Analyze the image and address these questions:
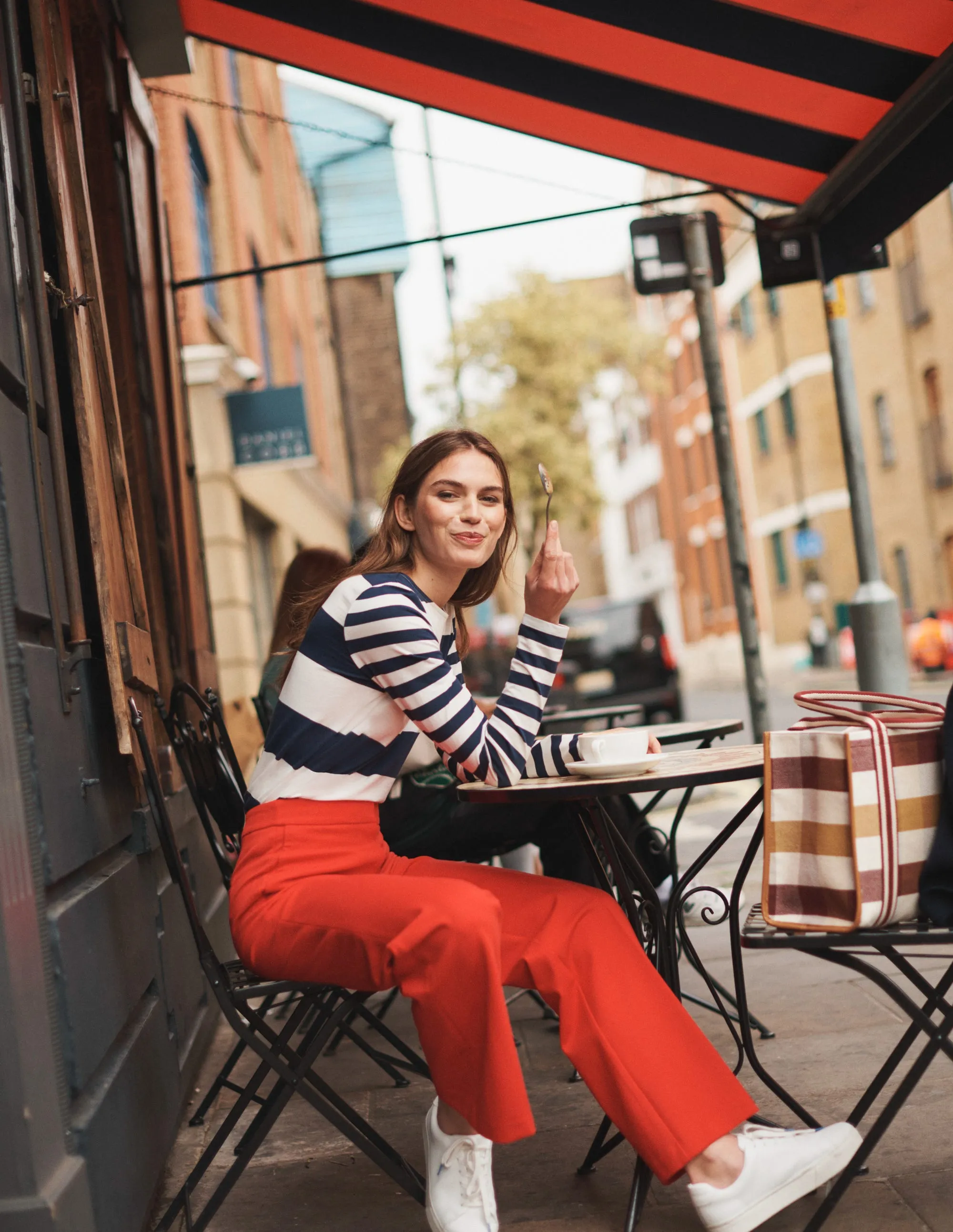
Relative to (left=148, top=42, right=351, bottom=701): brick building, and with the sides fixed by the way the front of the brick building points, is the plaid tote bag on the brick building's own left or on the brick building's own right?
on the brick building's own right

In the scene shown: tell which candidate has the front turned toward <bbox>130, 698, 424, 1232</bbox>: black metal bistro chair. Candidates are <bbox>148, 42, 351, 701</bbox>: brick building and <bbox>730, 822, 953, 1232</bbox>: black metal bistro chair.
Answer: <bbox>730, 822, 953, 1232</bbox>: black metal bistro chair

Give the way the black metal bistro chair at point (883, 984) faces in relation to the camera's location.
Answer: facing to the left of the viewer

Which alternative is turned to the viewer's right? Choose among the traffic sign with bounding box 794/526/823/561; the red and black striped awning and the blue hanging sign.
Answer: the red and black striped awning

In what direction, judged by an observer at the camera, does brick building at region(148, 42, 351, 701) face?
facing to the right of the viewer

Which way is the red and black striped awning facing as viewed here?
to the viewer's right

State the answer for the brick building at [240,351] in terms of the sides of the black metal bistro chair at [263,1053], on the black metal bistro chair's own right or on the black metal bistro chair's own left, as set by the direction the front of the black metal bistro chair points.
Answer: on the black metal bistro chair's own left

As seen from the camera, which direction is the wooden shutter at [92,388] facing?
to the viewer's right

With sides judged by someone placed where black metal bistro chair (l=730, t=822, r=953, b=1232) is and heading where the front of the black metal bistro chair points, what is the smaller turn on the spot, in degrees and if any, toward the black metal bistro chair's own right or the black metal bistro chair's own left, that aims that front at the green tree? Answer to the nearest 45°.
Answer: approximately 90° to the black metal bistro chair's own right

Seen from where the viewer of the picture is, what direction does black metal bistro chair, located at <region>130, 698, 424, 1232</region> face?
facing to the right of the viewer
